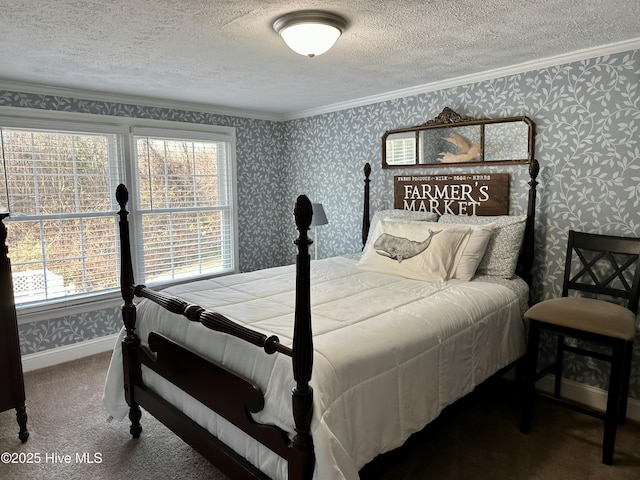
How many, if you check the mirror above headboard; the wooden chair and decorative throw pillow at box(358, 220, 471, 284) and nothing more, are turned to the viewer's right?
0

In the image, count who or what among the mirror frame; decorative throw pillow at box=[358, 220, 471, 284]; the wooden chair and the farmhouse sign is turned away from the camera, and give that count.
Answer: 0

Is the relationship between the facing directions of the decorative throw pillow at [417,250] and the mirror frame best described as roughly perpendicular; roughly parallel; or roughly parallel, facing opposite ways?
roughly parallel

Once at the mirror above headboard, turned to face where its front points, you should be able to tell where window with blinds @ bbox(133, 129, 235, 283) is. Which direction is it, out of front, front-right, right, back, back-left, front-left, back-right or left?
front-right

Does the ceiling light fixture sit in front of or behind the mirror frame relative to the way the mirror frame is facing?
in front

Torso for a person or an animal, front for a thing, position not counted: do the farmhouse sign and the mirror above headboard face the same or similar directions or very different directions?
same or similar directions

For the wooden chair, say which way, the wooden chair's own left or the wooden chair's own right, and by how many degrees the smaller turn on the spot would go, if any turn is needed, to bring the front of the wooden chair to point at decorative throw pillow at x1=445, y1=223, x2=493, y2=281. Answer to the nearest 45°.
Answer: approximately 45° to the wooden chair's own right

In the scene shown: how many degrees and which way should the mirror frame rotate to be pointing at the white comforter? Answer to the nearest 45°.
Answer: approximately 45° to its left

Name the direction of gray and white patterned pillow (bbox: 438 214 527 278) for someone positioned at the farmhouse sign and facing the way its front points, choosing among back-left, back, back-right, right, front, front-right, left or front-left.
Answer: left

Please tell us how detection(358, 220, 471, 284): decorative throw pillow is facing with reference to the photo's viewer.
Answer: facing the viewer and to the left of the viewer

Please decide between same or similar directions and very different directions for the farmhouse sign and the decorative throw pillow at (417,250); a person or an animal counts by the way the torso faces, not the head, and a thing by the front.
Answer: same or similar directions

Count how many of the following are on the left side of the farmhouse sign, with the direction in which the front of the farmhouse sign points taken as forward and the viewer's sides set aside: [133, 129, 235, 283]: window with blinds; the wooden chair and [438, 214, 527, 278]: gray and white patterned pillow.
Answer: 2

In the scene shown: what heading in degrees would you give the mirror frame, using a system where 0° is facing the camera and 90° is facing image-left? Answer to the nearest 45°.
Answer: approximately 45°
